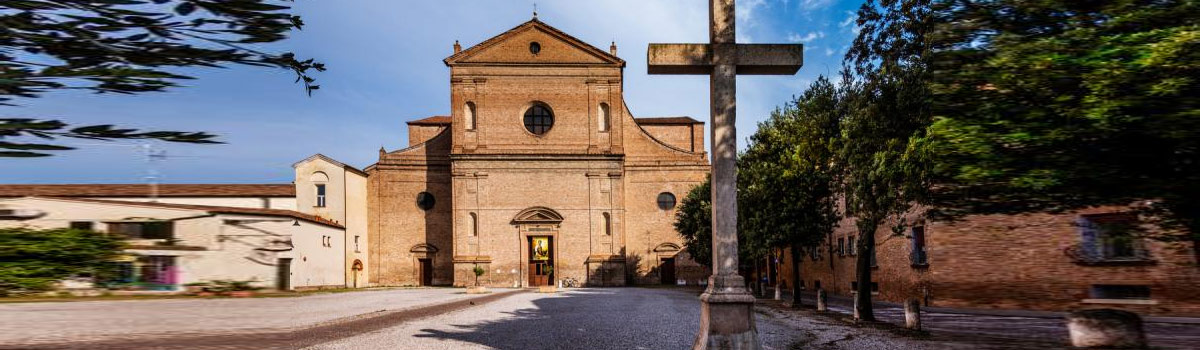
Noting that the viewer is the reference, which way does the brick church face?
facing the viewer

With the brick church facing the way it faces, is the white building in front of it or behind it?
in front

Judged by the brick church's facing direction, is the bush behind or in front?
in front

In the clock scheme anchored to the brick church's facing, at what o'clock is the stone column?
The stone column is roughly at 12 o'clock from the brick church.

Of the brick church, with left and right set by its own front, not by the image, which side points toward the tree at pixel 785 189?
front

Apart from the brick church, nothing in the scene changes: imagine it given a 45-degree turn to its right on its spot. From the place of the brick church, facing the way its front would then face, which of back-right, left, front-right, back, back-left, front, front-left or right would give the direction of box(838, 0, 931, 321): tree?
front-left

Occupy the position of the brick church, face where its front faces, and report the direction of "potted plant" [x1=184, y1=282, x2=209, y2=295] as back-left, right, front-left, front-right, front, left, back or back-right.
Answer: front

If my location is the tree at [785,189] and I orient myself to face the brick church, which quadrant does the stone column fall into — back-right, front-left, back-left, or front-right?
back-left

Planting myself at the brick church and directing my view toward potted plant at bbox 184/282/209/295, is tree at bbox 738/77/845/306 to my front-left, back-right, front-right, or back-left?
front-left
